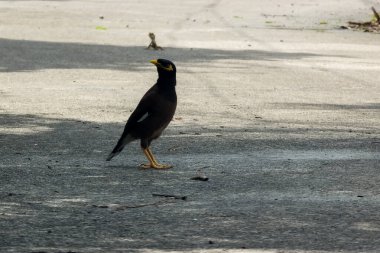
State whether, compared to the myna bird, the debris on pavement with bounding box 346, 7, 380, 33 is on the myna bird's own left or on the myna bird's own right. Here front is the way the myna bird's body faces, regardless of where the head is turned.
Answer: on the myna bird's own left

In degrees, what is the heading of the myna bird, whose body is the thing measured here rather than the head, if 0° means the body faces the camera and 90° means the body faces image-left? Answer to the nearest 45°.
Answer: approximately 270°
